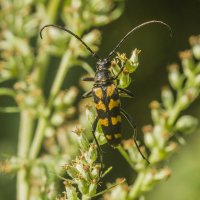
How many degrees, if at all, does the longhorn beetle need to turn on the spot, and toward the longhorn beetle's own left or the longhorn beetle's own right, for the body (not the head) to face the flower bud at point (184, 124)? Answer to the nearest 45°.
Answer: approximately 45° to the longhorn beetle's own right

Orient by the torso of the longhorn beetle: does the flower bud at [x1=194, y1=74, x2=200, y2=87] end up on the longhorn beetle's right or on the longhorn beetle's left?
on the longhorn beetle's right

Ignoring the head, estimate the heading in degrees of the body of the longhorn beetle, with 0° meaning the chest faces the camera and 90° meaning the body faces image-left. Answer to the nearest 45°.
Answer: approximately 180°

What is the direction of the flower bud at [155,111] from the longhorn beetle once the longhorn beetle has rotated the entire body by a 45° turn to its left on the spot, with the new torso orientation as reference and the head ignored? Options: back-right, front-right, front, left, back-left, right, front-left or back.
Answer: right
